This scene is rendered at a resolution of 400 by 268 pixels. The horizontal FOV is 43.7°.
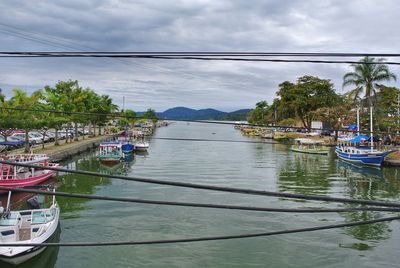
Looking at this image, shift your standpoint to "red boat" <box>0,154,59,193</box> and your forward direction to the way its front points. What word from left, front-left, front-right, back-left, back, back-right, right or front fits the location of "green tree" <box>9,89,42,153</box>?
left

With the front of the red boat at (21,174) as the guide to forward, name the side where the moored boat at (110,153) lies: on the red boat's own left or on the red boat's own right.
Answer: on the red boat's own left

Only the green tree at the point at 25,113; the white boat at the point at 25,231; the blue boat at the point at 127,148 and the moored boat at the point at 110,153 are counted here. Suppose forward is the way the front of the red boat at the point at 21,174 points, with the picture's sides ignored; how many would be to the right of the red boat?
1

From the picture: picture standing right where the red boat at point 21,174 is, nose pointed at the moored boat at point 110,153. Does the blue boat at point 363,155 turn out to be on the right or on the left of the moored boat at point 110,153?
right

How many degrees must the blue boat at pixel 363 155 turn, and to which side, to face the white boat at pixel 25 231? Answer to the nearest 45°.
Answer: approximately 45° to its right

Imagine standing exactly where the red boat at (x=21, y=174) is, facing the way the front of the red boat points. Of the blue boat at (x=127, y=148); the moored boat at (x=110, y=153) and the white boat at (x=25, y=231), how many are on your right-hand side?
1

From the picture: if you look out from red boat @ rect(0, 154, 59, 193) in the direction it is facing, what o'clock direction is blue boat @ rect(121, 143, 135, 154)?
The blue boat is roughly at 10 o'clock from the red boat.

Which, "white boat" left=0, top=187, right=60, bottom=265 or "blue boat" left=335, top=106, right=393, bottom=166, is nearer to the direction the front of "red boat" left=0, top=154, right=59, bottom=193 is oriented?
the blue boat

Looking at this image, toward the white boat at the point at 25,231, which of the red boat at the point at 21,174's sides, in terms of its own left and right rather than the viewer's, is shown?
right

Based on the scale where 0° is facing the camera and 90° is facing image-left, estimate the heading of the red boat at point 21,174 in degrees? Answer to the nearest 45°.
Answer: approximately 270°
